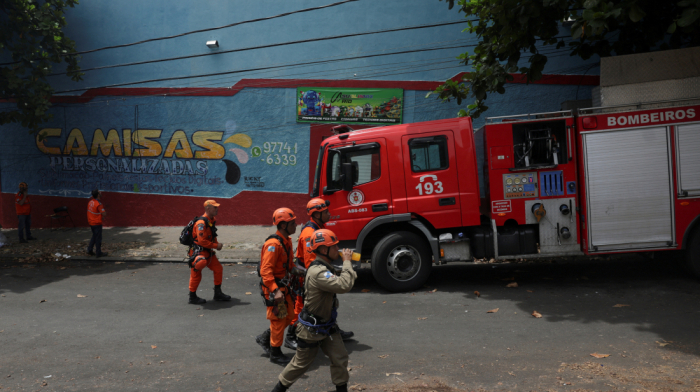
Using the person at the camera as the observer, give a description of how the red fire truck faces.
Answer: facing to the left of the viewer

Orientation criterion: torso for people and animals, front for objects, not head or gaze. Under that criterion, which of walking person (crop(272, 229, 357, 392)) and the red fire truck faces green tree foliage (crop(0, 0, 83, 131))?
the red fire truck

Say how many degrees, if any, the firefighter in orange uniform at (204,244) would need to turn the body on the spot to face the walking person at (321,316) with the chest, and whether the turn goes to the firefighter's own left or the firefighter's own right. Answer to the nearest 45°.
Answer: approximately 90° to the firefighter's own right

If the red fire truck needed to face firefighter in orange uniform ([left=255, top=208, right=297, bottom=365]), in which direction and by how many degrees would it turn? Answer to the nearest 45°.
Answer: approximately 45° to its left

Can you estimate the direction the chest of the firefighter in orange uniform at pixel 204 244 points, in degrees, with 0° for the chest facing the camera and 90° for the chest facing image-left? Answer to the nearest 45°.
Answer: approximately 270°

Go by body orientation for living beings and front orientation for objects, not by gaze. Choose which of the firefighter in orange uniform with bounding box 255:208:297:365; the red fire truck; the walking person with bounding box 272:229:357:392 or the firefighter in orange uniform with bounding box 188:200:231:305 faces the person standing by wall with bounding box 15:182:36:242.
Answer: the red fire truck
